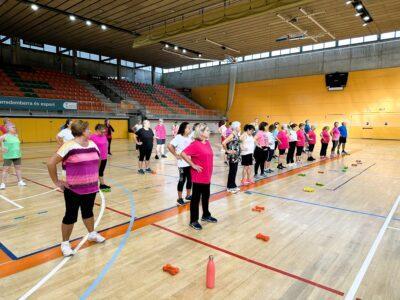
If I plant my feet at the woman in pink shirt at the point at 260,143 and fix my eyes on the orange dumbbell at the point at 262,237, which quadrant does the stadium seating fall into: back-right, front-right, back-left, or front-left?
back-right

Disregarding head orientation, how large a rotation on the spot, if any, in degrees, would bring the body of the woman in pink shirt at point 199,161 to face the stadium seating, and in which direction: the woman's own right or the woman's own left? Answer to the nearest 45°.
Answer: approximately 180°

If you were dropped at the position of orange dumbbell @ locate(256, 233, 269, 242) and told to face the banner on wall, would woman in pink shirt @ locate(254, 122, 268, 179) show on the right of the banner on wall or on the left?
right

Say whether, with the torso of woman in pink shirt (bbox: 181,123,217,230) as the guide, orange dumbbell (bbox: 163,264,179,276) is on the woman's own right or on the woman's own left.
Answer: on the woman's own right

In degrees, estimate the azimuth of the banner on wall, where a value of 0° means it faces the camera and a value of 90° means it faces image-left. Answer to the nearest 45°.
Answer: approximately 315°

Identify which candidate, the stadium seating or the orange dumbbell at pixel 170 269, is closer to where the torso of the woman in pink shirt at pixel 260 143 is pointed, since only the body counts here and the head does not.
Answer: the orange dumbbell

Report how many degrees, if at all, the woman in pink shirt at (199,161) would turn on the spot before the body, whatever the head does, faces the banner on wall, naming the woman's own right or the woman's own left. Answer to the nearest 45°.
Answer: approximately 180°
